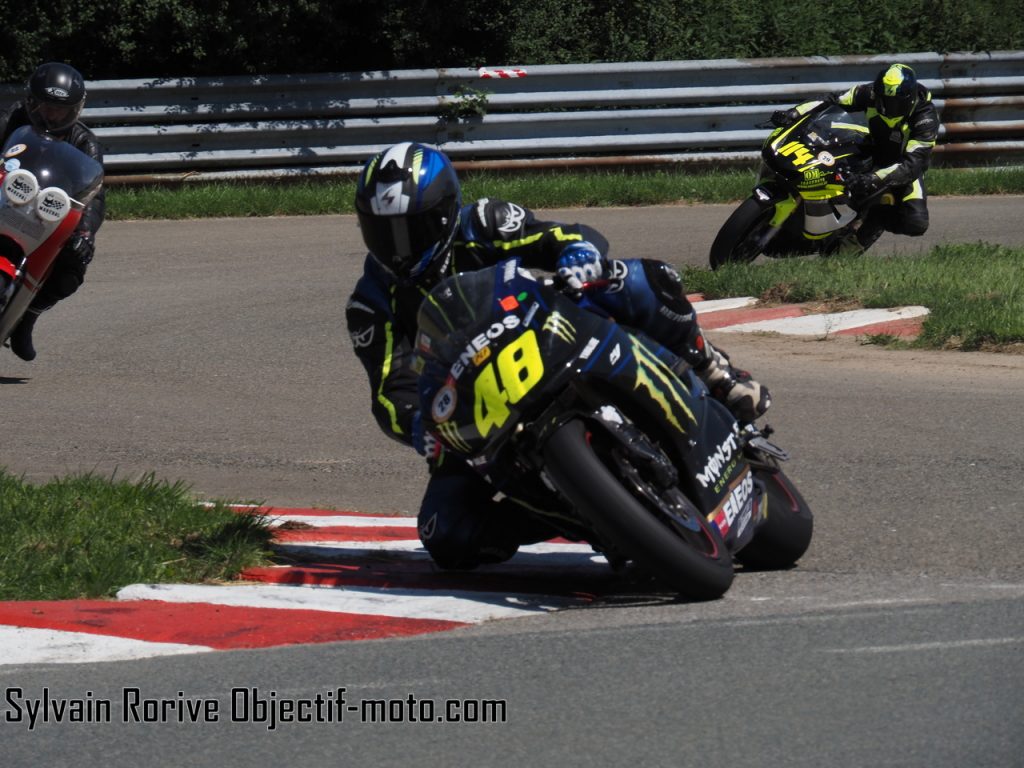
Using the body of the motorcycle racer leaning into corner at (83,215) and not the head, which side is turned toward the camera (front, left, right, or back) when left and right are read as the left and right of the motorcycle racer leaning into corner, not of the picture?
front

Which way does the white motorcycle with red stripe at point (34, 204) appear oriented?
toward the camera

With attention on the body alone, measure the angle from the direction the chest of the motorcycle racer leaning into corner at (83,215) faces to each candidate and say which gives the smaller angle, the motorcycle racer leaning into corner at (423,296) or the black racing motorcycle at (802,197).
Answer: the motorcycle racer leaning into corner

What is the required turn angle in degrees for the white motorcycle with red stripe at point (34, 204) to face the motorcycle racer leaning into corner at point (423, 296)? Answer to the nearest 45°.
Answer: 0° — it already faces them

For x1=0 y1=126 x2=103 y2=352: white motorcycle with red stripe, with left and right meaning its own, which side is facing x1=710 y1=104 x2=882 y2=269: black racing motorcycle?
left

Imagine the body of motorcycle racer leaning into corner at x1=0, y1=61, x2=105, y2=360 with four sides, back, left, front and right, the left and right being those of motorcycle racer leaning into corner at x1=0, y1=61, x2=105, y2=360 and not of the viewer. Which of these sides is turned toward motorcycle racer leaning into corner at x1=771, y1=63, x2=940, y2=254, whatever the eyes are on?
left

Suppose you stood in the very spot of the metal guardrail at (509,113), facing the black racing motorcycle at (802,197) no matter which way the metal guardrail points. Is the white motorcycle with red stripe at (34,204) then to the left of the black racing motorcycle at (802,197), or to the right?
right

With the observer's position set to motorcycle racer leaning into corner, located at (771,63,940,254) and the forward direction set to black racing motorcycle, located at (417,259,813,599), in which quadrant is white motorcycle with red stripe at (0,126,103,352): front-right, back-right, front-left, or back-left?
front-right

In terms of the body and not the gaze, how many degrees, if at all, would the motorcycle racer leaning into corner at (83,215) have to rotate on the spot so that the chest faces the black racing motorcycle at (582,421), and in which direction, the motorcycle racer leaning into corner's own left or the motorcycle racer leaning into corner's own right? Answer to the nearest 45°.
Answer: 0° — they already face it

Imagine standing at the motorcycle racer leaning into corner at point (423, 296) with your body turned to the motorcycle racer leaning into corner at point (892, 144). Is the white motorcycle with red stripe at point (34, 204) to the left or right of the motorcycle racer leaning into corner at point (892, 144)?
left

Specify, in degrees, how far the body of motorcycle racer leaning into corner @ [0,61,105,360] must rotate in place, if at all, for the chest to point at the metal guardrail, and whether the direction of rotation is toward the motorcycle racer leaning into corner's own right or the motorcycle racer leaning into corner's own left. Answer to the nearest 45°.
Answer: approximately 135° to the motorcycle racer leaning into corner's own left

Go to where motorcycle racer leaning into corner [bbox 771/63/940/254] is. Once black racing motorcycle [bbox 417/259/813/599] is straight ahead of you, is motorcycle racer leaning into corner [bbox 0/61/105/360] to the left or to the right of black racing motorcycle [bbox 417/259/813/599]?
right

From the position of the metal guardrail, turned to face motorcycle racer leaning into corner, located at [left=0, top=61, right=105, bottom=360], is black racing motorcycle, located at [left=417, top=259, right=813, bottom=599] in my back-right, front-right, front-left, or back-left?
front-left
